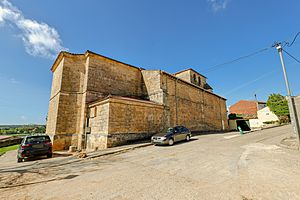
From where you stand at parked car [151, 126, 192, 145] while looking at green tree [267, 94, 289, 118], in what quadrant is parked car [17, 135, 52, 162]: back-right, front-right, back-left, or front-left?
back-left

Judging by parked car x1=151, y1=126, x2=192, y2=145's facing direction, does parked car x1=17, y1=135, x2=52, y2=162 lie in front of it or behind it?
in front

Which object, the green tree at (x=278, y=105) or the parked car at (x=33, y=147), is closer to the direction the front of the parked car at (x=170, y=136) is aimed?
the parked car

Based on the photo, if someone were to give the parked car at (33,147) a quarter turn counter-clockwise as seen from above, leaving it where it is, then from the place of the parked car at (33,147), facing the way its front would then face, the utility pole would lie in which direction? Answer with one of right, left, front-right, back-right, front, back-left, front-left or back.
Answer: back-left

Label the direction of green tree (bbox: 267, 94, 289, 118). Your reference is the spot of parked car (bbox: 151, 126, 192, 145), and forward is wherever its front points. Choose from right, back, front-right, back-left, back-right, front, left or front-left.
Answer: back

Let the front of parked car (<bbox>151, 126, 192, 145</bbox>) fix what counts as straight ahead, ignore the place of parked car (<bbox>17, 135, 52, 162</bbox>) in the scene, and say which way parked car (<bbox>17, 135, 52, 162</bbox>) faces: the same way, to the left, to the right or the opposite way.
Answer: to the right

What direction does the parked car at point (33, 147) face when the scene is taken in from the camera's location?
facing away from the viewer

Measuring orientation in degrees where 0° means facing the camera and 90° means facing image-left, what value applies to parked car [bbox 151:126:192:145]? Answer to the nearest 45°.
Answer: approximately 45°

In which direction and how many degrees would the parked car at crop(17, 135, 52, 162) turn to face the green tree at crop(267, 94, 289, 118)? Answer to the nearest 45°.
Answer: approximately 90° to its right

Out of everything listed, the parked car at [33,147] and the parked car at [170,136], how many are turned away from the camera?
1

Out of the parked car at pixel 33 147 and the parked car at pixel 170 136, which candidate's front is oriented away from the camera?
the parked car at pixel 33 147
